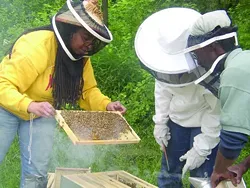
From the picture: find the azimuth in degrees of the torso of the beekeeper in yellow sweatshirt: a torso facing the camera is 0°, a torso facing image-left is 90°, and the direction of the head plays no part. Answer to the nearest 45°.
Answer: approximately 315°

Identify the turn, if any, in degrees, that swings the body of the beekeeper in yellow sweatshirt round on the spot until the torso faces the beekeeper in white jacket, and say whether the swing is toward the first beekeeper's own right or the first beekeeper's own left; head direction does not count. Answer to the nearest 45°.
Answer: approximately 45° to the first beekeeper's own left

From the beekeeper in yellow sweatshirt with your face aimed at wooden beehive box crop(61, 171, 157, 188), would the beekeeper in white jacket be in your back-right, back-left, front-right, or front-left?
front-left
